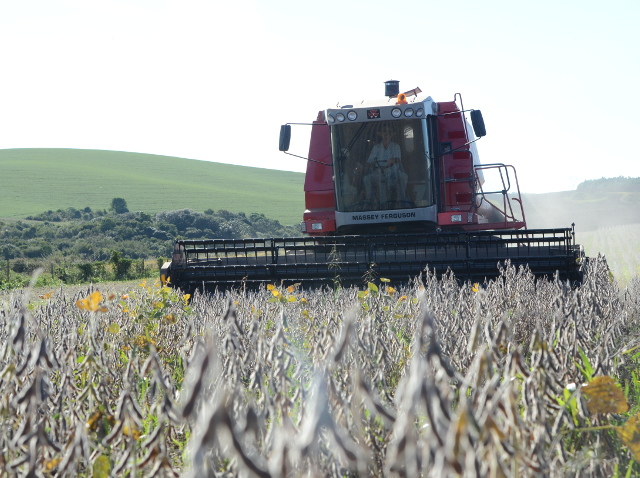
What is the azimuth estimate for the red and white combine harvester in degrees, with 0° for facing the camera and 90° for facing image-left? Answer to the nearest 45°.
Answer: approximately 0°
